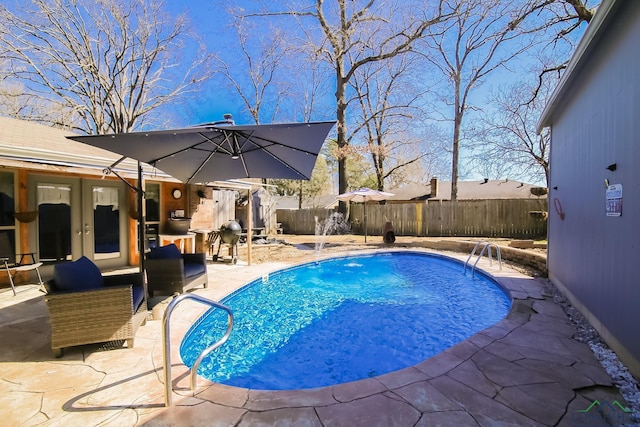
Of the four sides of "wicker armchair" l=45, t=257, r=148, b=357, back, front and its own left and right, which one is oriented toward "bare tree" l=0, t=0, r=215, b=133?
left

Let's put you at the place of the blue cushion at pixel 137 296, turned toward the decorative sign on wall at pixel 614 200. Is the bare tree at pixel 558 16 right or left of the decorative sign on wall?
left

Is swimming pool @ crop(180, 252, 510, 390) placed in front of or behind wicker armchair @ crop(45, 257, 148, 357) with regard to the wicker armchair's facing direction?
in front

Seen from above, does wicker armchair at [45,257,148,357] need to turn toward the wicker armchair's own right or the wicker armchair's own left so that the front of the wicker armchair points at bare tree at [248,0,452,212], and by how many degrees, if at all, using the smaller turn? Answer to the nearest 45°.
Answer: approximately 45° to the wicker armchair's own left

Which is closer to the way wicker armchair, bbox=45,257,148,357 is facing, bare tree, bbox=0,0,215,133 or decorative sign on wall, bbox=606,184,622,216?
the decorative sign on wall

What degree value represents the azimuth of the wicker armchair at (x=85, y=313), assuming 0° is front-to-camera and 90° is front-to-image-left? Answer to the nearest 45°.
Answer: approximately 270°

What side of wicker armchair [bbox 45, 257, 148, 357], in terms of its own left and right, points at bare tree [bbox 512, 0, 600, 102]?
front

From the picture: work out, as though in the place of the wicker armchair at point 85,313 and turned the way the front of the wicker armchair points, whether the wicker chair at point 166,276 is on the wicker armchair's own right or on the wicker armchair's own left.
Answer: on the wicker armchair's own left
